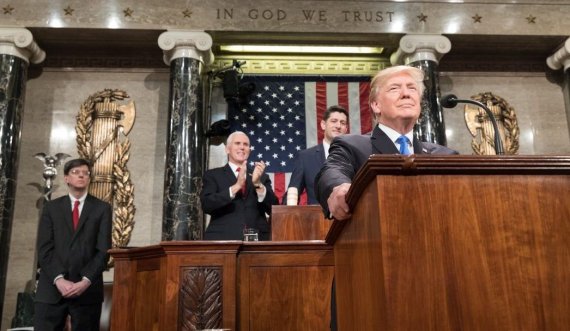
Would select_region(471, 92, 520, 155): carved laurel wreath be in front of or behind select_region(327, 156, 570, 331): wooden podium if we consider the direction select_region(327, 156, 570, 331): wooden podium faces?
behind

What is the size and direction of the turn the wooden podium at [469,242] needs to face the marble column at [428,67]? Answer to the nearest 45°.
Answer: approximately 180°

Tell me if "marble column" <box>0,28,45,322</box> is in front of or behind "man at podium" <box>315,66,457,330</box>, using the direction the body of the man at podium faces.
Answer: behind

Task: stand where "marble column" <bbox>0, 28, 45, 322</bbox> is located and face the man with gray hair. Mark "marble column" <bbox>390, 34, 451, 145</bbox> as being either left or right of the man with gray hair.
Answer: left

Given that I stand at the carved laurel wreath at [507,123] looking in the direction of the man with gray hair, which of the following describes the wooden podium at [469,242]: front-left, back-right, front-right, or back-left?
front-left

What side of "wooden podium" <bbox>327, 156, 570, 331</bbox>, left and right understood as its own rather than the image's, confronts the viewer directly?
front

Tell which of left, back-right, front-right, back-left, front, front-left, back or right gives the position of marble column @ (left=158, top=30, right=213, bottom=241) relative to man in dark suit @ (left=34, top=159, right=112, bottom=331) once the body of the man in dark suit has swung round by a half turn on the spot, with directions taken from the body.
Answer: front-right

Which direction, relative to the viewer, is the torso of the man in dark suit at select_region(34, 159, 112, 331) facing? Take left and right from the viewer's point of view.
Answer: facing the viewer

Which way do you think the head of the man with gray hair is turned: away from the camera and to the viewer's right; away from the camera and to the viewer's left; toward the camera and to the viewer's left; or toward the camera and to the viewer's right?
toward the camera and to the viewer's right

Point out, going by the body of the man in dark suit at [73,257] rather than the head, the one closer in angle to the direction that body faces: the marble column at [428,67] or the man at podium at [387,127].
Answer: the man at podium

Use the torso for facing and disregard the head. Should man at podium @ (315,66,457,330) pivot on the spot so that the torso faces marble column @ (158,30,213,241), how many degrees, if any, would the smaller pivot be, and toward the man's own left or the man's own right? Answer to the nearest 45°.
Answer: approximately 180°

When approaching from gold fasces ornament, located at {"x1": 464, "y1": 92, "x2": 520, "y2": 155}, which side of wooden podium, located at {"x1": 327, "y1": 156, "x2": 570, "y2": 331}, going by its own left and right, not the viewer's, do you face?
back

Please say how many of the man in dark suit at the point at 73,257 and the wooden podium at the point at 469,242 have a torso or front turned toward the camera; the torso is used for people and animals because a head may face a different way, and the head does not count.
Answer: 2

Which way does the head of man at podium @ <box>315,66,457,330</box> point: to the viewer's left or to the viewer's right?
to the viewer's right

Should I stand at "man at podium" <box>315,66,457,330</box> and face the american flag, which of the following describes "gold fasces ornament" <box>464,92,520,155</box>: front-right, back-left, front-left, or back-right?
front-right

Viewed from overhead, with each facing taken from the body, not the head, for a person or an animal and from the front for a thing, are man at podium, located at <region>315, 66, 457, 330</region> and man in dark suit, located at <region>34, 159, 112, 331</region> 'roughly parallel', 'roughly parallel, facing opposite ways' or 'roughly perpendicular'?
roughly parallel
